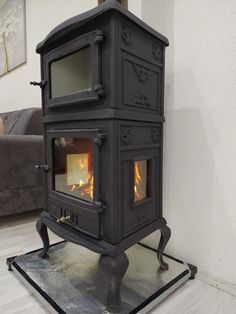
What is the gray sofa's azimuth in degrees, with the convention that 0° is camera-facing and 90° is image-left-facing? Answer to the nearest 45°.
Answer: approximately 45°

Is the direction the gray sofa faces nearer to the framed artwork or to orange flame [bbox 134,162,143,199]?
the orange flame

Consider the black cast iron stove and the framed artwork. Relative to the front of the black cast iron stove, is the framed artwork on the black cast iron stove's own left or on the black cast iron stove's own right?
on the black cast iron stove's own right

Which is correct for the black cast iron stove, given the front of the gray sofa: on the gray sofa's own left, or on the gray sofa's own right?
on the gray sofa's own left

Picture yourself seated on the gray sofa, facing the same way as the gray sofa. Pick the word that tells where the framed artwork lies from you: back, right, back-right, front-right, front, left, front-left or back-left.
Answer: back-right

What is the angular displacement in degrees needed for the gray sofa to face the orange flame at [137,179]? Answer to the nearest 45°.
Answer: approximately 90° to its left

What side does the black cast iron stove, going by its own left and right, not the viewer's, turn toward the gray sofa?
right

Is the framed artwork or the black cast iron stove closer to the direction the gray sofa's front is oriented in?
the black cast iron stove
